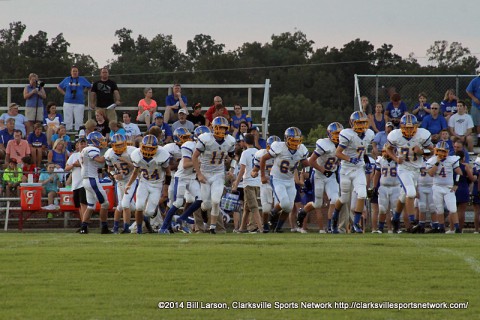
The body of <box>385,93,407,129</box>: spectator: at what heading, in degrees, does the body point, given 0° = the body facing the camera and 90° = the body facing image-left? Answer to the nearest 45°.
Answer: approximately 0°

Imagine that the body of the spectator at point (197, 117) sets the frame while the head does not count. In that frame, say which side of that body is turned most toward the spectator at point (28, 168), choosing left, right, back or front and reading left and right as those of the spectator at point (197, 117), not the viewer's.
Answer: right

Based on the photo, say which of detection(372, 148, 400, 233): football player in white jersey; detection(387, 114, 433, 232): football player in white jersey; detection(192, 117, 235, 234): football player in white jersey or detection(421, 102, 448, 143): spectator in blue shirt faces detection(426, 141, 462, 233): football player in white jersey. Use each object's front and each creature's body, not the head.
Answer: the spectator in blue shirt
